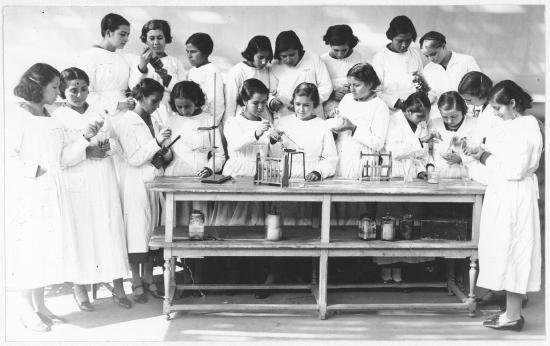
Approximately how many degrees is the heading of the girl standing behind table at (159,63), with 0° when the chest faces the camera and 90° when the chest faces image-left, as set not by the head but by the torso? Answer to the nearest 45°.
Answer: approximately 0°

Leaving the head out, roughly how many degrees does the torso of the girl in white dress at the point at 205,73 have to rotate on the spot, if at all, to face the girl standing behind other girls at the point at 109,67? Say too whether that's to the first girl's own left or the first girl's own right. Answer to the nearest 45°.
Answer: approximately 45° to the first girl's own right

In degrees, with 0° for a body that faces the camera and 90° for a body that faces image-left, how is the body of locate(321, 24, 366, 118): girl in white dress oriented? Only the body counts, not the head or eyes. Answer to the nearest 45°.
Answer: approximately 0°

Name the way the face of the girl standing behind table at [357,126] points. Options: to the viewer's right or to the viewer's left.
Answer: to the viewer's left

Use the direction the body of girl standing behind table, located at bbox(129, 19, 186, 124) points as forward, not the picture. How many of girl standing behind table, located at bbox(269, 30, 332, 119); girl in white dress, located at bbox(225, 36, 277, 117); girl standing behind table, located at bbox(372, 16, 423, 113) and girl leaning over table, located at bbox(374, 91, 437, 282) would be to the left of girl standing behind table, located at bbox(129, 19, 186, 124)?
4

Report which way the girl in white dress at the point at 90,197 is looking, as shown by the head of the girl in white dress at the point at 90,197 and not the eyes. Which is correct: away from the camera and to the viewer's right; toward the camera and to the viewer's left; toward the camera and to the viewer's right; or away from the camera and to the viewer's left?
toward the camera and to the viewer's right

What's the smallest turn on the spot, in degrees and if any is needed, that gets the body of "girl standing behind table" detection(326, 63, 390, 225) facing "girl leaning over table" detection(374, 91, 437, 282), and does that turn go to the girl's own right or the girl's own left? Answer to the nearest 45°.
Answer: approximately 135° to the girl's own left

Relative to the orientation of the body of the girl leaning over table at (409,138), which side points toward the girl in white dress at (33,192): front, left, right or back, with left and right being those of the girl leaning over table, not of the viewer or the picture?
right

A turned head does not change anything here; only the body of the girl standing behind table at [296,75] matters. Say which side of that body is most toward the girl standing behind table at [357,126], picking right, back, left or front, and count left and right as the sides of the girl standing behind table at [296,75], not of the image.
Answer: left
